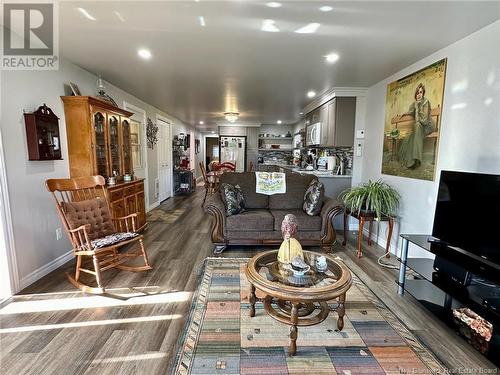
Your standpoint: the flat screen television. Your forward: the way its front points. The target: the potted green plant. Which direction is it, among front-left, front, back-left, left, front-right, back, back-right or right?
right

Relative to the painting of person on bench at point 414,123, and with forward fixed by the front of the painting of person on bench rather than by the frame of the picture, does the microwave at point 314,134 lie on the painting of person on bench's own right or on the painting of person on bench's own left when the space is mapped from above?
on the painting of person on bench's own right

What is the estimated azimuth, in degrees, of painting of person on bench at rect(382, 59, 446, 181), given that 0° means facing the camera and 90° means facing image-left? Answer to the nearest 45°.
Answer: approximately 45°

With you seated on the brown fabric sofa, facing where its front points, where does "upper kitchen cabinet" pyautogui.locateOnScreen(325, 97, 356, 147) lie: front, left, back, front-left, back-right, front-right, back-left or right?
back-left

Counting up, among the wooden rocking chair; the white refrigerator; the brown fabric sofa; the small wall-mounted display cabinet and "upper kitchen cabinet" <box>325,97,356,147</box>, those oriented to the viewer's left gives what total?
1

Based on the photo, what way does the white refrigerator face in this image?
toward the camera

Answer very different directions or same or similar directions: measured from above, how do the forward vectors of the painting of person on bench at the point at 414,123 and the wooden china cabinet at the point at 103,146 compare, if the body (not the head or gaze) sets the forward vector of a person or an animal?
very different directions

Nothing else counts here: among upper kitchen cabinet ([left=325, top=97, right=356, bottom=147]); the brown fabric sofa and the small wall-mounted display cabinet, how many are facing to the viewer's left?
1

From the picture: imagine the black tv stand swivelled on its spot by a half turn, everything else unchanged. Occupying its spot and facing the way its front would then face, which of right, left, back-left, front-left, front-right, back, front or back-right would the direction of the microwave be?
left

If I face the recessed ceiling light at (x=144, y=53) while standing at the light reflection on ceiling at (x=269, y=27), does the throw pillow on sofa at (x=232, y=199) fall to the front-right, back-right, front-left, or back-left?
front-right

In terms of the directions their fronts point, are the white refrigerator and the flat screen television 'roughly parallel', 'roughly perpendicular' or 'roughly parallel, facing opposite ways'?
roughly perpendicular

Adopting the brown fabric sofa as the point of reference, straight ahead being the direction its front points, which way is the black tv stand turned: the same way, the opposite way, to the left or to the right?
to the right

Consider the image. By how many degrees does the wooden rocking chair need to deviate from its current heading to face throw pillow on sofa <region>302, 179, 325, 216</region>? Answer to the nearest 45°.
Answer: approximately 45° to its left

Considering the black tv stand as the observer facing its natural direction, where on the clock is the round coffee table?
The round coffee table is roughly at 12 o'clock from the black tv stand.

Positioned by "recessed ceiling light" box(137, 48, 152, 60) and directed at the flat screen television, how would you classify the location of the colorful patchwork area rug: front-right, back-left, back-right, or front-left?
front-right

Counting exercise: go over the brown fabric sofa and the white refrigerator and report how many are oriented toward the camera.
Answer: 2

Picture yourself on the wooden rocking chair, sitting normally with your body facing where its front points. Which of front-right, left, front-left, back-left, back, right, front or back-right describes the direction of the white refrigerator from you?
left

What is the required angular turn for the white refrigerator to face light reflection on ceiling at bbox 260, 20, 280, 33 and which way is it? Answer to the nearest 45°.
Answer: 0° — it already faces it

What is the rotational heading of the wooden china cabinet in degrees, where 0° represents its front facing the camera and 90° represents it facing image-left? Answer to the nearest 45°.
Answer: approximately 315°

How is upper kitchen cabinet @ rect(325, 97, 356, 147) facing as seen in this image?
to the viewer's left
